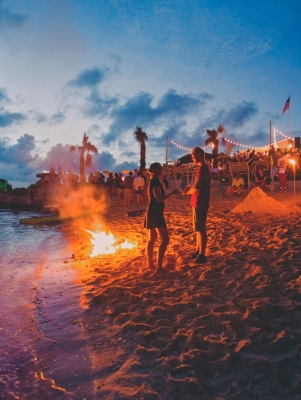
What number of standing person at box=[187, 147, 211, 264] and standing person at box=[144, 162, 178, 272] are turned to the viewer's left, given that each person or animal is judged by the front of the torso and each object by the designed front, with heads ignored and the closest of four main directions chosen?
1

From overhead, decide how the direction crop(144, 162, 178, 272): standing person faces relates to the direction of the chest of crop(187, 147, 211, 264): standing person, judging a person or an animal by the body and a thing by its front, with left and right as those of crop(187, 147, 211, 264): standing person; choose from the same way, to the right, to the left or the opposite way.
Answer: the opposite way

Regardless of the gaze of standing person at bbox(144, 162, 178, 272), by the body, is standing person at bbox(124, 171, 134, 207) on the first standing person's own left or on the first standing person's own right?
on the first standing person's own left

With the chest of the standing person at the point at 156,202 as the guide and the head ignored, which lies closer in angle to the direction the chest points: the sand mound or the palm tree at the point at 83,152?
the sand mound

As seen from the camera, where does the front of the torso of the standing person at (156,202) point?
to the viewer's right

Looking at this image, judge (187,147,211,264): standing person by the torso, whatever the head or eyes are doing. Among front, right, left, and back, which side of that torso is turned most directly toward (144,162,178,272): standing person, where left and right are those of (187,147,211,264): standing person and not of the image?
front

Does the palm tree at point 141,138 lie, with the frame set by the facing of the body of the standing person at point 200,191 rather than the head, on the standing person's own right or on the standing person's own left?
on the standing person's own right

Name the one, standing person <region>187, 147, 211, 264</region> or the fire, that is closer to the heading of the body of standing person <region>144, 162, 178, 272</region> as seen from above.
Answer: the standing person

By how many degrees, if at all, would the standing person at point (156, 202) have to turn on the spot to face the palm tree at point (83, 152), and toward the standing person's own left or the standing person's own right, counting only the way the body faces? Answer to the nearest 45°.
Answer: approximately 90° to the standing person's own left

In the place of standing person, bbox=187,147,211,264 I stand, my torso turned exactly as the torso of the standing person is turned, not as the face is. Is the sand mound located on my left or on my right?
on my right

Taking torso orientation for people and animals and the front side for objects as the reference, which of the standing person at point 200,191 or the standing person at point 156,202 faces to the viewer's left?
the standing person at point 200,191

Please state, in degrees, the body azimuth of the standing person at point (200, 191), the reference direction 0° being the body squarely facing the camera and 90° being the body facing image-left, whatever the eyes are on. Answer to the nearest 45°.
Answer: approximately 90°

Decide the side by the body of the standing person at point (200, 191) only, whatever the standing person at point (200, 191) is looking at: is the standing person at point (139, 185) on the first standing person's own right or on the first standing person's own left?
on the first standing person's own right

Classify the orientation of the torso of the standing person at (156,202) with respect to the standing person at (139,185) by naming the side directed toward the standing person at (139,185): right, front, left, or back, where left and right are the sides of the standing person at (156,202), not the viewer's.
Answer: left

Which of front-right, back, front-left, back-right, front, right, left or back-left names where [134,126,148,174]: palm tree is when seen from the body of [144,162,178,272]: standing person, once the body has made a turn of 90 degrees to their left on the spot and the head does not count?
front

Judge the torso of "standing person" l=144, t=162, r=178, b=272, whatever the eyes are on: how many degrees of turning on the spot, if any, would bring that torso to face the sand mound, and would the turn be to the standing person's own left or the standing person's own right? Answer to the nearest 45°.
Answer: approximately 45° to the standing person's own left

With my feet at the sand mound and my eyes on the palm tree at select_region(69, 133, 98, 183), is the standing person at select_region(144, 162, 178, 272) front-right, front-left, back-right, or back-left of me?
back-left
